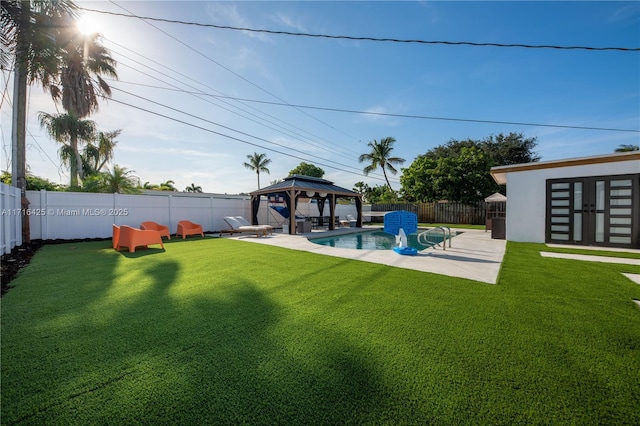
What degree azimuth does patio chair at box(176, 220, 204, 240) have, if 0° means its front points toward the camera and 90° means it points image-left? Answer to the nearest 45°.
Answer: approximately 315°

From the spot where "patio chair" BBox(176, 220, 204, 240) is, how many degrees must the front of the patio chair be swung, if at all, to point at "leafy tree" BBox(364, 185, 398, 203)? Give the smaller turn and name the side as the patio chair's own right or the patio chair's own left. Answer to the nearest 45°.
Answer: approximately 90° to the patio chair's own left

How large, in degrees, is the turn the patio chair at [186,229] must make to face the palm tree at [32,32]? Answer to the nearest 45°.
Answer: approximately 90° to its right

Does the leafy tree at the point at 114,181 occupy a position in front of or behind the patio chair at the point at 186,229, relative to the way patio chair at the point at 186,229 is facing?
behind

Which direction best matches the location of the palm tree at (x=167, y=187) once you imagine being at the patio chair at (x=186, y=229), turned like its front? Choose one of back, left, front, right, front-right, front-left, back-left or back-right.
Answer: back-left

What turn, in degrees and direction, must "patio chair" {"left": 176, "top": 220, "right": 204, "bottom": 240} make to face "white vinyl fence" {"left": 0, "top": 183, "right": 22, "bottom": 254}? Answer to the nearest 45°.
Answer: approximately 90° to its right

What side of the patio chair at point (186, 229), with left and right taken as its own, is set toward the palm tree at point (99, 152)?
back

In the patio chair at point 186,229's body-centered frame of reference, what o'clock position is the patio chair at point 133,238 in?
the patio chair at point 133,238 is roughly at 2 o'clock from the patio chair at point 186,229.

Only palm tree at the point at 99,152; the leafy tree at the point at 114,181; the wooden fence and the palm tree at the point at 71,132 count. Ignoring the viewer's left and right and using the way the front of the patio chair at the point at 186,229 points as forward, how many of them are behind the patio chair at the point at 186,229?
3

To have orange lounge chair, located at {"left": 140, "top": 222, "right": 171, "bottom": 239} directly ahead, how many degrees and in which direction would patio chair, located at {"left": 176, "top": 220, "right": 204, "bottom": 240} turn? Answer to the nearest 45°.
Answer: approximately 90° to its right
